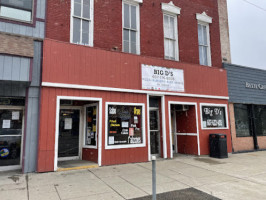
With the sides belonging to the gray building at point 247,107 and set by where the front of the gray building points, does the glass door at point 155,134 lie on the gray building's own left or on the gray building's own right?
on the gray building's own right

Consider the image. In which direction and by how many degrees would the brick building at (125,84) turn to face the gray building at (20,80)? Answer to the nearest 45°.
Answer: approximately 90° to its right

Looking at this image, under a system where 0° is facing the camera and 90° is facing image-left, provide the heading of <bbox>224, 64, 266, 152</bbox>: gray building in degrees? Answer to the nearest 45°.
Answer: approximately 315°

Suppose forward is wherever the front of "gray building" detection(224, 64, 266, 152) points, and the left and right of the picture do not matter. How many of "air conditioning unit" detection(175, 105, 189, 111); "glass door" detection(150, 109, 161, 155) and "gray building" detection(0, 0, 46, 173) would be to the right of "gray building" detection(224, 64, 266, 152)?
3

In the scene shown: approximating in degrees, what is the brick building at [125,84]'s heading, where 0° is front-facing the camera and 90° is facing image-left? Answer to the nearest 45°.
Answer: approximately 315°

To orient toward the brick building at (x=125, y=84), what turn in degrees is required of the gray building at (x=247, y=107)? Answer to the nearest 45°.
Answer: approximately 90° to its right

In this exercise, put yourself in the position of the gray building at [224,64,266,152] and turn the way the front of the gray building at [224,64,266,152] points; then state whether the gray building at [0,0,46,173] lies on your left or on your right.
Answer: on your right

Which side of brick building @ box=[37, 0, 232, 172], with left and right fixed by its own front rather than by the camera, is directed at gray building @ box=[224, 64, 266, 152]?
left
